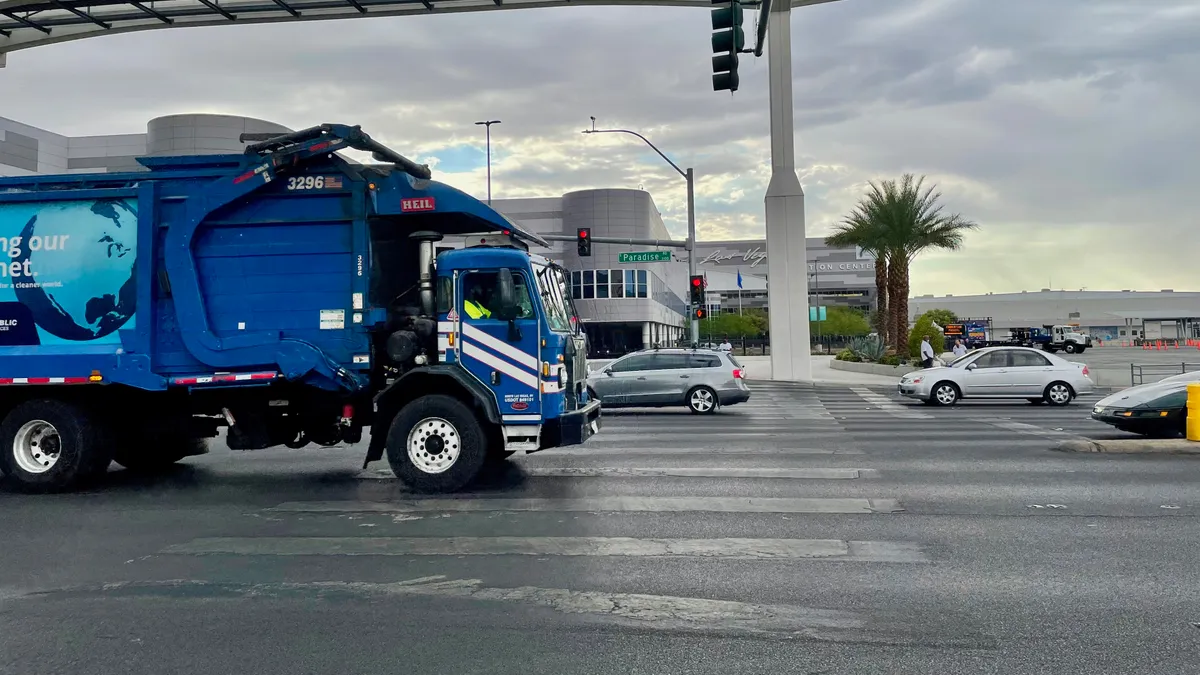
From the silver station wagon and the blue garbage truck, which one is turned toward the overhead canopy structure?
the silver station wagon

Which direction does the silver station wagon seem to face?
to the viewer's left

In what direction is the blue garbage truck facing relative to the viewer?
to the viewer's right

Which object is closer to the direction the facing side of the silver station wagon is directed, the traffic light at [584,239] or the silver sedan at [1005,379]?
the traffic light

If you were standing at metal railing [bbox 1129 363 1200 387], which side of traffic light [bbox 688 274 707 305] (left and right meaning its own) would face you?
left

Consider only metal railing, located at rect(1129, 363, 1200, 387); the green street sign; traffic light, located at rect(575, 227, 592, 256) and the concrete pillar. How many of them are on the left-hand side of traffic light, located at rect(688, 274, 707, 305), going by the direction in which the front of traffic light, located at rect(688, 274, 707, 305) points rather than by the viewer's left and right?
2

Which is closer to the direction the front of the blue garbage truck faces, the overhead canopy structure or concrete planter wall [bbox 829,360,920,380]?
the concrete planter wall

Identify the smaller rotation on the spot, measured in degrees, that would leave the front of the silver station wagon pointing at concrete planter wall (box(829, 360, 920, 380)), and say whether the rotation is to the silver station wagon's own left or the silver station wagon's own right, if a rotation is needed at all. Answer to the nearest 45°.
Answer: approximately 135° to the silver station wagon's own right

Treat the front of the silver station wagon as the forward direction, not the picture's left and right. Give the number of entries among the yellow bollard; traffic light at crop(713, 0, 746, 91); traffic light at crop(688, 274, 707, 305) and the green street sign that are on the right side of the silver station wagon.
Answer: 2

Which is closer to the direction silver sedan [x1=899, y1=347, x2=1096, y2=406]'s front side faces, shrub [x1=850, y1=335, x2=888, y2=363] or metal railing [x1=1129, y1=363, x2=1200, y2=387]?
the shrub

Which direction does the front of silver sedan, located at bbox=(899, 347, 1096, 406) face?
to the viewer's left

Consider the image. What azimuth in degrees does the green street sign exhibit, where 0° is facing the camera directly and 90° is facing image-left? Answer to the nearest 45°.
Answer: approximately 0°
